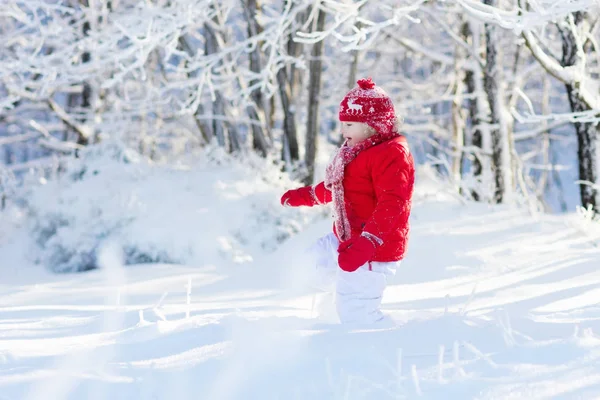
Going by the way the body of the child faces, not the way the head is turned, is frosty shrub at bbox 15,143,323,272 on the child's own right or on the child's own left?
on the child's own right

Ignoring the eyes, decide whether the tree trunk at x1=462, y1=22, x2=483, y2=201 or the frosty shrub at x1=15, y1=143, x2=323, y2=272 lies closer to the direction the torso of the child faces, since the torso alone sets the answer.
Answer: the frosty shrub

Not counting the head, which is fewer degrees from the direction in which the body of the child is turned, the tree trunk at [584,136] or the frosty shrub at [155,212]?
the frosty shrub

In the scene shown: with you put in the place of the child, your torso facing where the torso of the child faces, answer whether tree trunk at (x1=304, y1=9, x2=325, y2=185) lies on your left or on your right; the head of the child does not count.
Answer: on your right

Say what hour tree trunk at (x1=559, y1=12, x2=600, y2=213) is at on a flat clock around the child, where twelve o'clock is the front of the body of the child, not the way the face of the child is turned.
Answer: The tree trunk is roughly at 4 o'clock from the child.

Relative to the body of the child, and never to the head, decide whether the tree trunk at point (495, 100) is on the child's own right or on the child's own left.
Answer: on the child's own right

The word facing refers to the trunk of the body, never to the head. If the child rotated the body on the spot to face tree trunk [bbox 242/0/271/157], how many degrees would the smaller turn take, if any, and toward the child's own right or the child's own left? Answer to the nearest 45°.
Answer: approximately 90° to the child's own right

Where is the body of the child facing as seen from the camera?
to the viewer's left

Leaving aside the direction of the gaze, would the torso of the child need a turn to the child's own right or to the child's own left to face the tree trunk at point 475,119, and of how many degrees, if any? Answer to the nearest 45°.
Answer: approximately 90° to the child's own right
